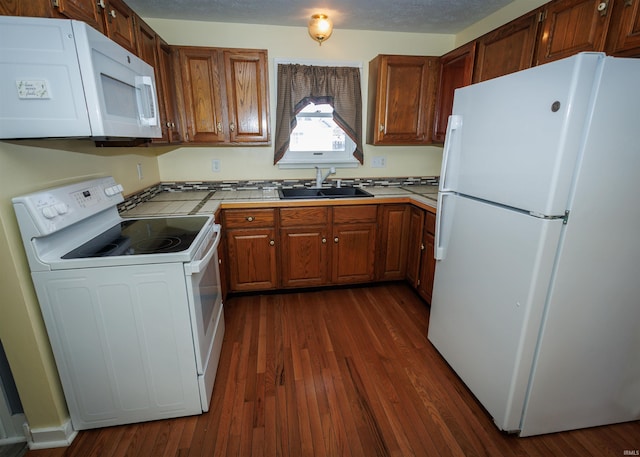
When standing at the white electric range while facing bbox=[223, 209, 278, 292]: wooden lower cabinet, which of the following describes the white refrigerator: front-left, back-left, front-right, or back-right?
front-right

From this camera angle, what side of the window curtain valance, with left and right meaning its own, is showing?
front

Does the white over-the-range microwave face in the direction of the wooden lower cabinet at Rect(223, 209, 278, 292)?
no

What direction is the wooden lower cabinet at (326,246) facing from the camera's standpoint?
toward the camera

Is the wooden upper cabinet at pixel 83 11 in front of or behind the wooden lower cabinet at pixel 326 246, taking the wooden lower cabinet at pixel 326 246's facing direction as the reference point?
in front

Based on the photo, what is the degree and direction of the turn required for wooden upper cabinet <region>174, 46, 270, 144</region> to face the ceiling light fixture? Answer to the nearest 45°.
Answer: approximately 45° to its left

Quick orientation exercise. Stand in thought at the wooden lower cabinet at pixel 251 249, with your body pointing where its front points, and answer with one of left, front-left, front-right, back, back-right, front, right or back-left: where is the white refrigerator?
front-left

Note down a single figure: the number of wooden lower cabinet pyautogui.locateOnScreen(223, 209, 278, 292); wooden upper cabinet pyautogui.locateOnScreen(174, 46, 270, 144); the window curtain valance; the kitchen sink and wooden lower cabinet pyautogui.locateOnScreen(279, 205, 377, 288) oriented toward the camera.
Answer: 5

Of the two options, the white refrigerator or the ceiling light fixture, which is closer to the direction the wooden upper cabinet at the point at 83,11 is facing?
the white refrigerator

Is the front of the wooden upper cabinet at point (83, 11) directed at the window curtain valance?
no

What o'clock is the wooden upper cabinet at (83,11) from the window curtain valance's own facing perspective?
The wooden upper cabinet is roughly at 1 o'clock from the window curtain valance.

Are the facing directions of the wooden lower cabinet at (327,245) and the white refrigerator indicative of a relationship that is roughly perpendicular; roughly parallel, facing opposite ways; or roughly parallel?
roughly perpendicular

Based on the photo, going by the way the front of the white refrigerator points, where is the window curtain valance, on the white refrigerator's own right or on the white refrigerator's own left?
on the white refrigerator's own right

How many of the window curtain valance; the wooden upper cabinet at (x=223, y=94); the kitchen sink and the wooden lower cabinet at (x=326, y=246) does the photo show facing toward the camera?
4

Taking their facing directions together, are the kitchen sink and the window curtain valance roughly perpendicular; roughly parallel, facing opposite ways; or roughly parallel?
roughly parallel

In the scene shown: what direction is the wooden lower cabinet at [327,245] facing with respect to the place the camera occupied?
facing the viewer
